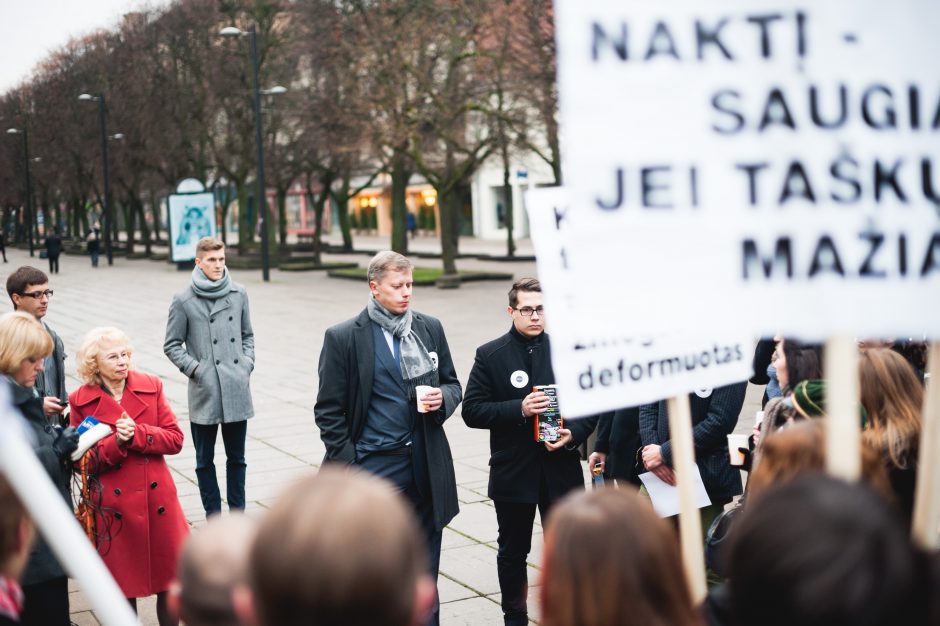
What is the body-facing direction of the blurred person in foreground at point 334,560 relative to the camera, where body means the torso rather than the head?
away from the camera

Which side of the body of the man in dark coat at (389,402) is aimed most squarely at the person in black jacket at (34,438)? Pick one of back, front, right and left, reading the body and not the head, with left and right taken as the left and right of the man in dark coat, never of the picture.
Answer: right

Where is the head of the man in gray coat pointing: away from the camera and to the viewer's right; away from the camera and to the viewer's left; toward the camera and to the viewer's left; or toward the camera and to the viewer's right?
toward the camera and to the viewer's right

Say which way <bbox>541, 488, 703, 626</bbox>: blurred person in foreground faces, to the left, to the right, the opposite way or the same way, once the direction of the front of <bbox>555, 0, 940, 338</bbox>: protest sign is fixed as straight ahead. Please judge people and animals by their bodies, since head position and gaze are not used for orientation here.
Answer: the opposite way

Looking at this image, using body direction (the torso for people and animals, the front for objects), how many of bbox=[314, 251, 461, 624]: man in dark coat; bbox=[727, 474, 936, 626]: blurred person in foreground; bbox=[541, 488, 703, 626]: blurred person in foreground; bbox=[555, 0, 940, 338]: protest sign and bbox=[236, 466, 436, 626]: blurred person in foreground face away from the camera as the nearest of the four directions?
3

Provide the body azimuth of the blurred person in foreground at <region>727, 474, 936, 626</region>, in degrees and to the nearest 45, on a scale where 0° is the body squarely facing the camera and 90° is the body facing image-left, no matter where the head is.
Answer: approximately 180°

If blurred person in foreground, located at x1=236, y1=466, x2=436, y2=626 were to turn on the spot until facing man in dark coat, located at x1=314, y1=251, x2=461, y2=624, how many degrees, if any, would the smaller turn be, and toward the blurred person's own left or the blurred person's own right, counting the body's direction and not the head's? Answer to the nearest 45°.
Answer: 0° — they already face them

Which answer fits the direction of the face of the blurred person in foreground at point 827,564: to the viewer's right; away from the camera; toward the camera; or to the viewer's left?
away from the camera

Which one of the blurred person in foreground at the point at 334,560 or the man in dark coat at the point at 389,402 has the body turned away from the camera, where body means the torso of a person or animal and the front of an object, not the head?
the blurred person in foreground

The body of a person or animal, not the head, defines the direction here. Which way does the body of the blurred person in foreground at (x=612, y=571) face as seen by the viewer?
away from the camera
